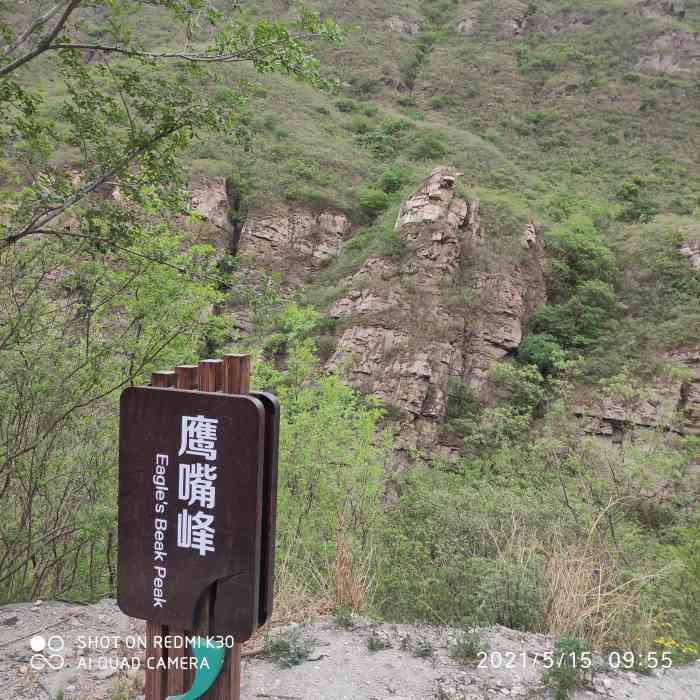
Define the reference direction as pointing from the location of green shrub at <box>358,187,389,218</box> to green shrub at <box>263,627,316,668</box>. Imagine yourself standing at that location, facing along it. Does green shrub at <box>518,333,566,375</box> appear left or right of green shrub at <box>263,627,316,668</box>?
left

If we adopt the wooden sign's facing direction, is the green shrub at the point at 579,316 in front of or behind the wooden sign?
behind

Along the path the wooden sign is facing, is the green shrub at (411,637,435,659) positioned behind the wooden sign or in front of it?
behind

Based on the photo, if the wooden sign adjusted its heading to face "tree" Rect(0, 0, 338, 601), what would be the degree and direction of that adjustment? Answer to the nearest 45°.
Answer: approximately 135° to its right

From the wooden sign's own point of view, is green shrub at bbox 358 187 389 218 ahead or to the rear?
to the rear

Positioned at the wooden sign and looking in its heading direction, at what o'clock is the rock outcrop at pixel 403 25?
The rock outcrop is roughly at 5 o'clock from the wooden sign.

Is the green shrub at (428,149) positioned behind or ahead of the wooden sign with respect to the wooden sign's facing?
behind

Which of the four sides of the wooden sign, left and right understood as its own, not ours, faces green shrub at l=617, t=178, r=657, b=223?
back

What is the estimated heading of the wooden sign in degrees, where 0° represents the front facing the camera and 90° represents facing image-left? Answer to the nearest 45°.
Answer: approximately 45°

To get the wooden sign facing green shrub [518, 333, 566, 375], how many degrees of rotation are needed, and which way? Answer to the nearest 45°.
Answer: approximately 180°

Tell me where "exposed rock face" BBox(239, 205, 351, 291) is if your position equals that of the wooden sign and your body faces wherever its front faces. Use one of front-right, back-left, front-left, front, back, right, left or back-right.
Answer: back-right

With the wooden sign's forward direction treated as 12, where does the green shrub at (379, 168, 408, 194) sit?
The green shrub is roughly at 5 o'clock from the wooden sign.

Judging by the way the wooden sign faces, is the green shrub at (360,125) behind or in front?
behind

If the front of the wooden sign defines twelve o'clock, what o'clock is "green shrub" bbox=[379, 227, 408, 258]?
The green shrub is roughly at 5 o'clock from the wooden sign.
